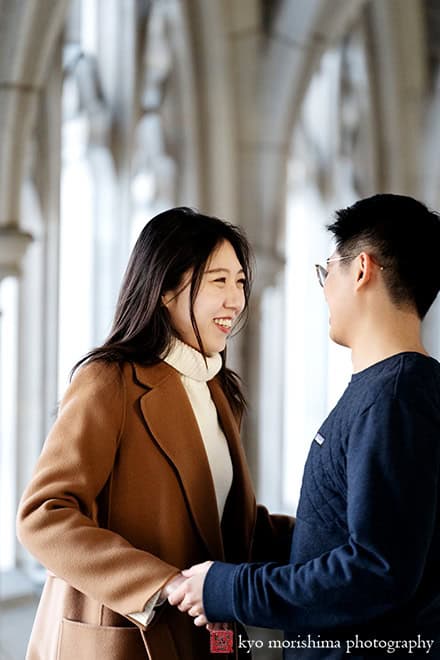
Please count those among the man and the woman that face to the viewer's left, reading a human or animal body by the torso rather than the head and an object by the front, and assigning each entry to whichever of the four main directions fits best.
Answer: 1

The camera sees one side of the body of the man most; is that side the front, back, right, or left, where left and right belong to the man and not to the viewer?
left

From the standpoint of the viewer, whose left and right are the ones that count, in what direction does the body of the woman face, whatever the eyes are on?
facing the viewer and to the right of the viewer

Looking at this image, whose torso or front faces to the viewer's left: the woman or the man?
the man

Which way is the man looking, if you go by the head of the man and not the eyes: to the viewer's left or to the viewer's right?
to the viewer's left
